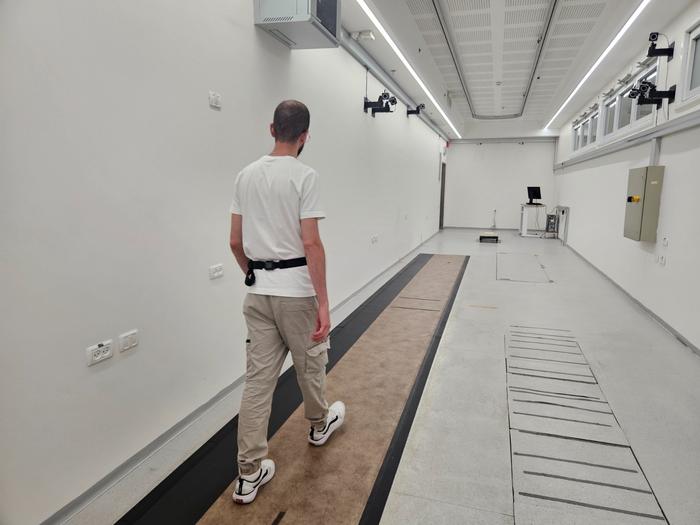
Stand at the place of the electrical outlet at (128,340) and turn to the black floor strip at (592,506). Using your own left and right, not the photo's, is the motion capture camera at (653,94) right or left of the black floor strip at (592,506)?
left

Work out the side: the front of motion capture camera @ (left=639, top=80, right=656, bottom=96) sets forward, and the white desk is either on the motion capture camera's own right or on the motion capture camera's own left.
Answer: on the motion capture camera's own right

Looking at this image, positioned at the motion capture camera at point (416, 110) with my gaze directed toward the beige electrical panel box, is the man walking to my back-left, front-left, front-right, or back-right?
front-right

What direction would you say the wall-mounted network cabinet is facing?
to the viewer's right

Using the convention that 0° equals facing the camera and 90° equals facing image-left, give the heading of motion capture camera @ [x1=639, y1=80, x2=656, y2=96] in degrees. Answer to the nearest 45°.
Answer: approximately 45°

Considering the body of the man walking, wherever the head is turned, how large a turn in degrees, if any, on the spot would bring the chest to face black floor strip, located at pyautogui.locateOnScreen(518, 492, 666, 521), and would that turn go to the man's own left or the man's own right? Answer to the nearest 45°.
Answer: approximately 45° to the man's own right

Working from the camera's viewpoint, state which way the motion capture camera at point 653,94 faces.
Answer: facing the viewer and to the left of the viewer

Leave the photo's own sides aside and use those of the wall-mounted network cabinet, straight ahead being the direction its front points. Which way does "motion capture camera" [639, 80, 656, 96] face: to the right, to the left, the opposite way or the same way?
the opposite way

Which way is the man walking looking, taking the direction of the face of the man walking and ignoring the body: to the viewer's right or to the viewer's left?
to the viewer's right

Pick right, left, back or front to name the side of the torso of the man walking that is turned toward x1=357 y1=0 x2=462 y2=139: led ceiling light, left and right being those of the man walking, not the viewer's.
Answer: front

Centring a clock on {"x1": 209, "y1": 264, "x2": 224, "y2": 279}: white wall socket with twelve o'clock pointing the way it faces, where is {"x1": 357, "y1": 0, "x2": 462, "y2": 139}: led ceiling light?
The led ceiling light is roughly at 9 o'clock from the white wall socket.

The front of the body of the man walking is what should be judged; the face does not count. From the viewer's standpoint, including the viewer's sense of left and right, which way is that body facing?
facing away from the viewer and to the right of the viewer

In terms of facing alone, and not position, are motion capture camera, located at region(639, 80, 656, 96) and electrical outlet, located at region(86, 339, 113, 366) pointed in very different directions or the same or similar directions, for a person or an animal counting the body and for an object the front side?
very different directions

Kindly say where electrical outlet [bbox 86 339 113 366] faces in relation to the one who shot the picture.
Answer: facing the viewer and to the right of the viewer

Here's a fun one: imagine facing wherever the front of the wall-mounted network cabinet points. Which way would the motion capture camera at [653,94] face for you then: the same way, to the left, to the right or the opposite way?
the opposite way

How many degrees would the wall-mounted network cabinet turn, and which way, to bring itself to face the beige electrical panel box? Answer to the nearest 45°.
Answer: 0° — it already faces it

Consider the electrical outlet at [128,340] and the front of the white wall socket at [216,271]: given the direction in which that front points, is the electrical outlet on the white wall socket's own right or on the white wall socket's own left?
on the white wall socket's own right

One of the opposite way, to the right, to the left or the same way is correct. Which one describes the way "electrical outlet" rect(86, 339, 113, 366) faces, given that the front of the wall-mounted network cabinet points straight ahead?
the same way

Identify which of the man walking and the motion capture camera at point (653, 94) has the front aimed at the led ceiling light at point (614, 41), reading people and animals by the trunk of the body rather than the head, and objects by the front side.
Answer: the man walking
